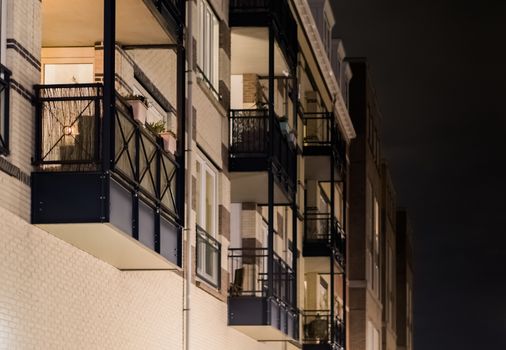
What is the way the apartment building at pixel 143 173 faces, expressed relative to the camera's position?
facing the viewer and to the right of the viewer
